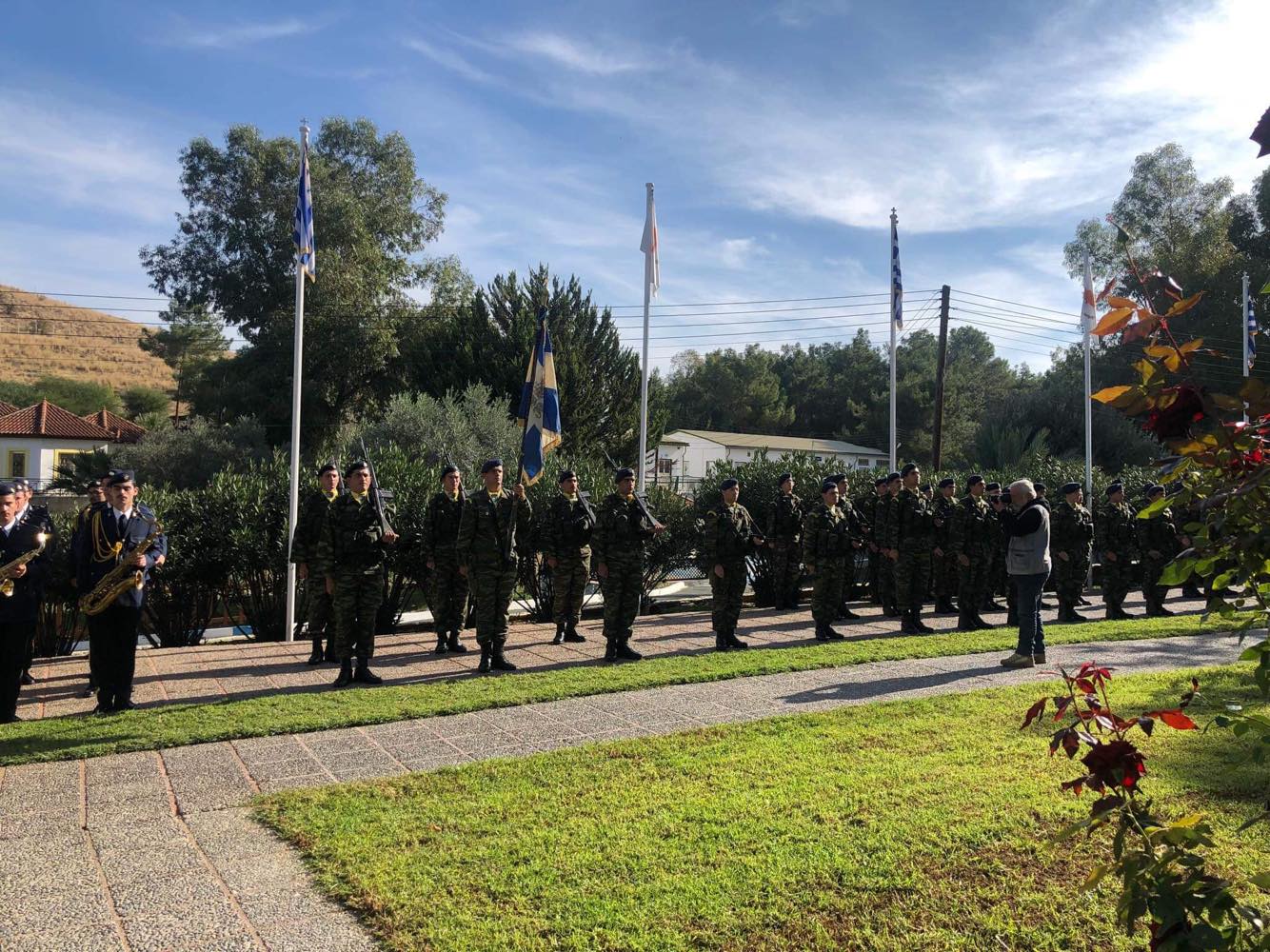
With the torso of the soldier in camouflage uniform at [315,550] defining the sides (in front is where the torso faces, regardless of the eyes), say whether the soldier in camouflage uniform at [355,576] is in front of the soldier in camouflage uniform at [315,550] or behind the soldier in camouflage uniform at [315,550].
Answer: in front

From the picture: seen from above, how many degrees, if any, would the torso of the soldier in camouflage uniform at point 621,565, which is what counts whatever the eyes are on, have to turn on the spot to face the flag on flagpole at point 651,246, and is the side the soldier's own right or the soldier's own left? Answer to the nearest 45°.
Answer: approximately 135° to the soldier's own left

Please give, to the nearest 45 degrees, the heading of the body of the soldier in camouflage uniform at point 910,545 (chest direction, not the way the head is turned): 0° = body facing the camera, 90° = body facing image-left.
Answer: approximately 315°

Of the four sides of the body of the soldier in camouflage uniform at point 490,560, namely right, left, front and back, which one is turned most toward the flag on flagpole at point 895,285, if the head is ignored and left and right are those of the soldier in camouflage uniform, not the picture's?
left

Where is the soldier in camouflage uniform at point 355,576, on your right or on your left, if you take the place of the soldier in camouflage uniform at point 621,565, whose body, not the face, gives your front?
on your right

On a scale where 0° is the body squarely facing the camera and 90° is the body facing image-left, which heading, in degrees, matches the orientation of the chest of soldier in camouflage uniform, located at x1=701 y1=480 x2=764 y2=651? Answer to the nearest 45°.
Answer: approximately 315°

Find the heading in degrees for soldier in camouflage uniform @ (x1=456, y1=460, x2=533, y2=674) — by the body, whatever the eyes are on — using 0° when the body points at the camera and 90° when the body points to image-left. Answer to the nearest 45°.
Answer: approximately 315°

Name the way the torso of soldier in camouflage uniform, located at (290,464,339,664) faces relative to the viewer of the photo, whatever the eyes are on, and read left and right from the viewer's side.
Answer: facing the viewer and to the right of the viewer

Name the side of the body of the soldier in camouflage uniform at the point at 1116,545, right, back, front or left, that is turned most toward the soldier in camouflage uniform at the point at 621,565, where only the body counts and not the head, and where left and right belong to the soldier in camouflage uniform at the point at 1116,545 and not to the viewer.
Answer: right

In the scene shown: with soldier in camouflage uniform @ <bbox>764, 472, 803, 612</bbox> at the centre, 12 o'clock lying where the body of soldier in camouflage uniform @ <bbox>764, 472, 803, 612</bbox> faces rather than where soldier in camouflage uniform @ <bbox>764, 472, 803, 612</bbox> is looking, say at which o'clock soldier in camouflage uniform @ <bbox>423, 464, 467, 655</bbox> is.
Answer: soldier in camouflage uniform @ <bbox>423, 464, 467, 655</bbox> is roughly at 3 o'clock from soldier in camouflage uniform @ <bbox>764, 472, 803, 612</bbox>.
